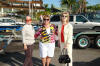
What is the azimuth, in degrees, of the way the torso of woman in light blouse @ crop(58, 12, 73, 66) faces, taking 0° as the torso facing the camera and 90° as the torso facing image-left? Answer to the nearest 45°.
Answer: approximately 45°

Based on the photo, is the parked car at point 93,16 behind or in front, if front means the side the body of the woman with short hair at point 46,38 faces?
behind

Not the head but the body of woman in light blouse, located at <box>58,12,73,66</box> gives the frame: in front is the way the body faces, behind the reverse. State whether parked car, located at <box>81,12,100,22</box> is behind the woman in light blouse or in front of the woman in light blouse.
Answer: behind

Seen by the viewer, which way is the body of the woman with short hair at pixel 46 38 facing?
toward the camera
